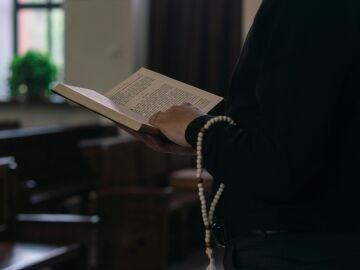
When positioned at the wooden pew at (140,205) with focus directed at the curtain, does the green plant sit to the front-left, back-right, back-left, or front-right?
front-left

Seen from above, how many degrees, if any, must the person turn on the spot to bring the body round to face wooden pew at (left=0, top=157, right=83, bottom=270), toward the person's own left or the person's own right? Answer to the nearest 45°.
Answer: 0° — they already face it

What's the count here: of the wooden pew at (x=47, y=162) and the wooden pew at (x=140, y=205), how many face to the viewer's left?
0

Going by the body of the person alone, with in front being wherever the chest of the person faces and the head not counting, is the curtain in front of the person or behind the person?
in front

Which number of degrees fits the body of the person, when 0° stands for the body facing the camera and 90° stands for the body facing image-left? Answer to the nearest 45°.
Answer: approximately 135°

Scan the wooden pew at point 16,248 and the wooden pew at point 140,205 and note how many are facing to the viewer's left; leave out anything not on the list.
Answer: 0
